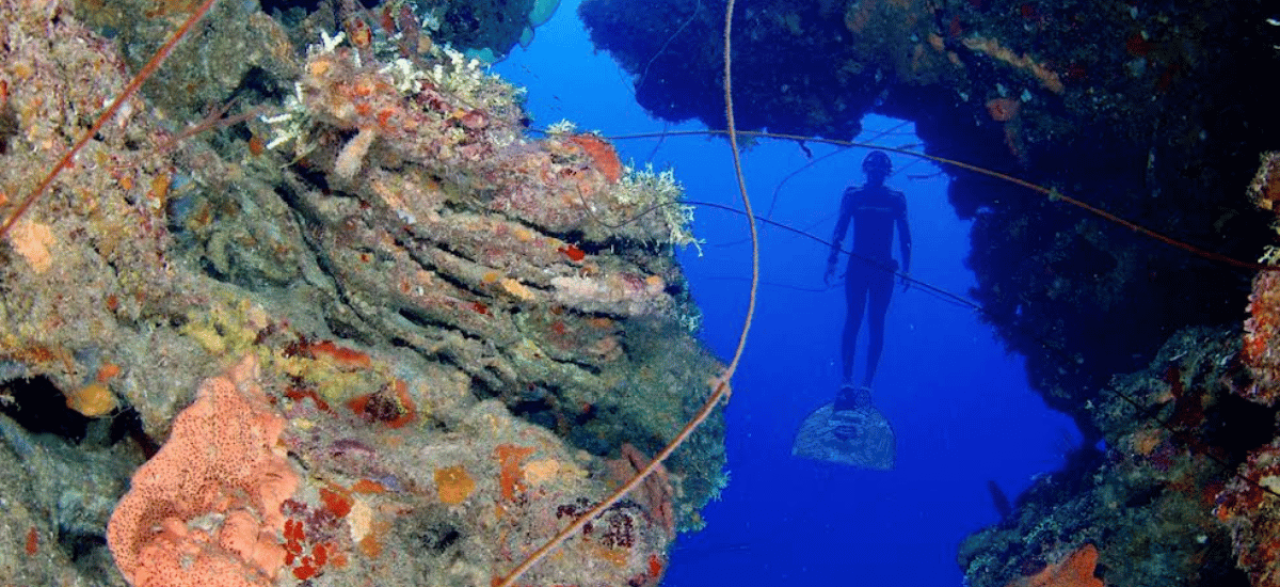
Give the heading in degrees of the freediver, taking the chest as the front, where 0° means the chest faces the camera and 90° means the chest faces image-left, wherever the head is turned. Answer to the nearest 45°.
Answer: approximately 0°

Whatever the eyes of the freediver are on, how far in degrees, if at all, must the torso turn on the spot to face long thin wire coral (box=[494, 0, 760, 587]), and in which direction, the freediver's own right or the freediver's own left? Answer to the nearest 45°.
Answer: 0° — they already face it
